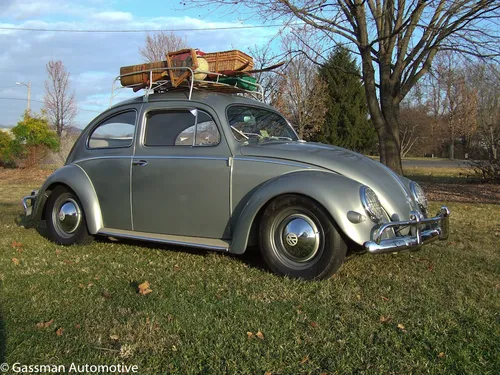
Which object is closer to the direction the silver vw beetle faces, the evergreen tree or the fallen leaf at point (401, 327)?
the fallen leaf

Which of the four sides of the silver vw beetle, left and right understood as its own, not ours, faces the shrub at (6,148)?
back

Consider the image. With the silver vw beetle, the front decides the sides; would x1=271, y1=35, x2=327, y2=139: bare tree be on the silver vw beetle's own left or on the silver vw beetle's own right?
on the silver vw beetle's own left

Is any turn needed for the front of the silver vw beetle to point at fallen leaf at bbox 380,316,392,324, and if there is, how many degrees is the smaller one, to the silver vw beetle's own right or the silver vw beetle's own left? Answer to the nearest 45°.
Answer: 0° — it already faces it

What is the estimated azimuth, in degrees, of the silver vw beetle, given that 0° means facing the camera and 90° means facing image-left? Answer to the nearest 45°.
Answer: approximately 315°

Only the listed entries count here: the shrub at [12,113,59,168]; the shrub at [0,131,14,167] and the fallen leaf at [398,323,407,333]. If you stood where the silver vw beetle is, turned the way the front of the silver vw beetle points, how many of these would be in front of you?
1

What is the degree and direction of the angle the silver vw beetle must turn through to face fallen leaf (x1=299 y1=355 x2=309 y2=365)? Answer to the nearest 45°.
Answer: approximately 45° to its right

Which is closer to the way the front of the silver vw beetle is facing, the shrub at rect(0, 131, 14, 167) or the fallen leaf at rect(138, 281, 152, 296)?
the fallen leaf

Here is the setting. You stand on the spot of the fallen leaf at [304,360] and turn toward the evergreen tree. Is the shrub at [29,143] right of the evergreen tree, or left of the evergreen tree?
left

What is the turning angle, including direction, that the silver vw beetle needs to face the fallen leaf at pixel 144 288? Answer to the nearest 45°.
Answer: approximately 90° to its right

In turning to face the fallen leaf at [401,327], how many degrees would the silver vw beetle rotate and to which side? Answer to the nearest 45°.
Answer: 0° — it already faces it

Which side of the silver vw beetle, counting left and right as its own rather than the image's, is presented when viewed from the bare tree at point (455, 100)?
left

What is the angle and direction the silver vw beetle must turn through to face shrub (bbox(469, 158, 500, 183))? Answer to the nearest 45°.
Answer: approximately 90° to its left
